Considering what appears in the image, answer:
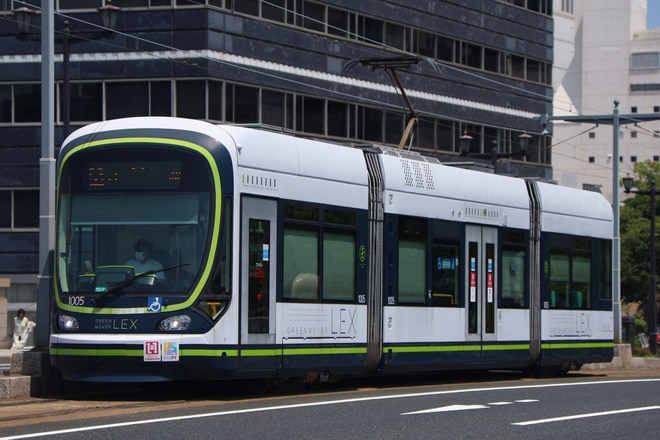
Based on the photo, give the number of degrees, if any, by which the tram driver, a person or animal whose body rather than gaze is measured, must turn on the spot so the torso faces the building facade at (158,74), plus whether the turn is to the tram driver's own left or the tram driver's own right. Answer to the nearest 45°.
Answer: approximately 135° to the tram driver's own right

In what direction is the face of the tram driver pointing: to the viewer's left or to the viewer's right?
to the viewer's left

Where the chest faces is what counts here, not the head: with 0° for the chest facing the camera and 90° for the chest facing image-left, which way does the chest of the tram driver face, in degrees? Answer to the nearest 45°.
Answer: approximately 45°

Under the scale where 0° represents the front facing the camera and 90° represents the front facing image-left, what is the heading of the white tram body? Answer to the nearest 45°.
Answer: approximately 45°

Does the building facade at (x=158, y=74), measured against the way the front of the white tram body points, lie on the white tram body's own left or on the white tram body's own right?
on the white tram body's own right
